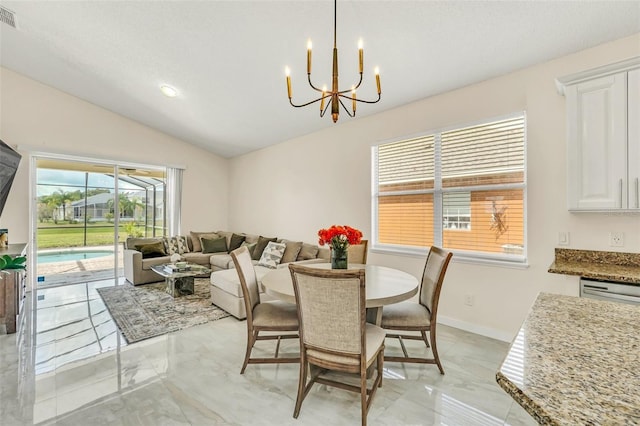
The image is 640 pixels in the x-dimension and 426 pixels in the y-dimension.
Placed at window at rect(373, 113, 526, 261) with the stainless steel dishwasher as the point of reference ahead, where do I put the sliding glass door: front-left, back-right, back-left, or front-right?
back-right

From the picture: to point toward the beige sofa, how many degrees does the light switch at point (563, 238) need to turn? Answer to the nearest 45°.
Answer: approximately 90° to its right

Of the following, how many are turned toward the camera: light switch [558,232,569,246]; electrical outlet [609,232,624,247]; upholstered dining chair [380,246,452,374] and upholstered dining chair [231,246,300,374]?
2

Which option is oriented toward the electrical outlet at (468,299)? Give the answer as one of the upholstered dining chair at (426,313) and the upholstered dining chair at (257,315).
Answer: the upholstered dining chair at (257,315)

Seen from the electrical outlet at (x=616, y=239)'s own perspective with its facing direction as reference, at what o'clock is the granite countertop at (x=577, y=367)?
The granite countertop is roughly at 12 o'clock from the electrical outlet.

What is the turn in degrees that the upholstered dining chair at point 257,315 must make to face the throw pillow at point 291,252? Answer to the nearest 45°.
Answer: approximately 90° to its left

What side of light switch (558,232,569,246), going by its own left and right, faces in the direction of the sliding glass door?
right

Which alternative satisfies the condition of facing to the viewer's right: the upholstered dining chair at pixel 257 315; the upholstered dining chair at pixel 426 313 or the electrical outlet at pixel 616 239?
the upholstered dining chair at pixel 257 315

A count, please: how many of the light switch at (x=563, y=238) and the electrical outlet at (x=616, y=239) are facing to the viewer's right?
0

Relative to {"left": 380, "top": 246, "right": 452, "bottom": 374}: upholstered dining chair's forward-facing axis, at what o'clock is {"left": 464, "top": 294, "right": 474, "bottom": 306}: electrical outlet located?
The electrical outlet is roughly at 4 o'clock from the upholstered dining chair.

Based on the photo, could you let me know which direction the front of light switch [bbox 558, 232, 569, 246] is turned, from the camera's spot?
facing the viewer

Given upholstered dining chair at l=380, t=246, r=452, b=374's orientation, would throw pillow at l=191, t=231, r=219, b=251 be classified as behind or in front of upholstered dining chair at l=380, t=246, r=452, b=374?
in front

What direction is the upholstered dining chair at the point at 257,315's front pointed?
to the viewer's right

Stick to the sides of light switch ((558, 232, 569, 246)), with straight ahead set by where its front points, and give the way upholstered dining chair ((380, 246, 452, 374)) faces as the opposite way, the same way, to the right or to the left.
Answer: to the right

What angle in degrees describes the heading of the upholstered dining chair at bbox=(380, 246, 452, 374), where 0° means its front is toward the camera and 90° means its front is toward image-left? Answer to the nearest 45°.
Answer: approximately 90°

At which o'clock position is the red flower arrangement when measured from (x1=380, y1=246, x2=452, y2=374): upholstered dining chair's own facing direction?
The red flower arrangement is roughly at 12 o'clock from the upholstered dining chair.
